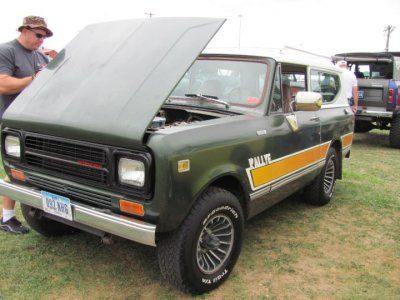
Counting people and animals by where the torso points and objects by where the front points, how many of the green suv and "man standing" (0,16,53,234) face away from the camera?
0

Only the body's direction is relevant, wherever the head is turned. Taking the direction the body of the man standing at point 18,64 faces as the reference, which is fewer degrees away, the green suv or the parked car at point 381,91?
the green suv

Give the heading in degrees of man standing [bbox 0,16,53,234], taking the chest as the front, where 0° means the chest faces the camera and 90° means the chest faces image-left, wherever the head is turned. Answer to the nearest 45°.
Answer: approximately 315°

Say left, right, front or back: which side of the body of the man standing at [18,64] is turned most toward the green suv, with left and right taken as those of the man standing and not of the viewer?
front

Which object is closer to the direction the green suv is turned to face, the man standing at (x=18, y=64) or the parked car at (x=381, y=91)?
the man standing

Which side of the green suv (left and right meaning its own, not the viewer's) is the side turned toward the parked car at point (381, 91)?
back

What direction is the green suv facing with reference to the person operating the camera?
facing the viewer and to the left of the viewer
